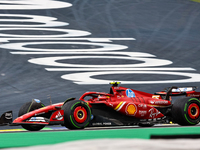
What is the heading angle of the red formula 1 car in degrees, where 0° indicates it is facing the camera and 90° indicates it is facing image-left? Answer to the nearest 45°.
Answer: approximately 45°
